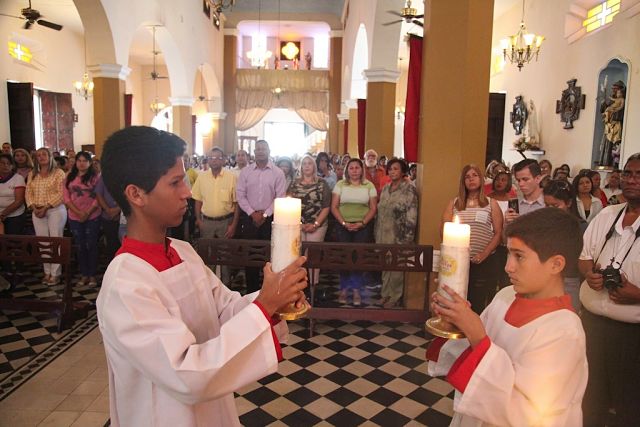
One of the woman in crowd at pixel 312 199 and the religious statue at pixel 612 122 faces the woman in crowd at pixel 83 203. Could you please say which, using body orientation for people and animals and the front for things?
the religious statue

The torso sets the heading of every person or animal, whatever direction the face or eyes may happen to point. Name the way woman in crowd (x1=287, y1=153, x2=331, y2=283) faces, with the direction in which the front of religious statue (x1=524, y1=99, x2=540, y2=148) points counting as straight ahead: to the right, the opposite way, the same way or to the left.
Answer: to the left

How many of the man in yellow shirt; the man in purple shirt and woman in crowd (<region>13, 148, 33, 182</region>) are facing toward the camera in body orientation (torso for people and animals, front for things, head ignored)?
3

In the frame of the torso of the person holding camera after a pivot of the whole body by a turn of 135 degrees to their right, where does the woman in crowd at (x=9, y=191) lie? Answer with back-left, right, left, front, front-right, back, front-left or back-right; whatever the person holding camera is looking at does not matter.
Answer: left

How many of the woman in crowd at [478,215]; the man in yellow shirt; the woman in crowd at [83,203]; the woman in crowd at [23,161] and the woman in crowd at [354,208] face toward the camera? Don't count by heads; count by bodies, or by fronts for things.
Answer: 5

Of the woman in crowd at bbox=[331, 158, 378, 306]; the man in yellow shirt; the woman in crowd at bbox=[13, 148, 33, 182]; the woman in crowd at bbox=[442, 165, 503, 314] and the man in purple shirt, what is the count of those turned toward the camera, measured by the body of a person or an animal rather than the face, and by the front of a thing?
5

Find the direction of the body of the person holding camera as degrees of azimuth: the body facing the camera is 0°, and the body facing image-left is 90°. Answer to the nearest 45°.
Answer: approximately 45°

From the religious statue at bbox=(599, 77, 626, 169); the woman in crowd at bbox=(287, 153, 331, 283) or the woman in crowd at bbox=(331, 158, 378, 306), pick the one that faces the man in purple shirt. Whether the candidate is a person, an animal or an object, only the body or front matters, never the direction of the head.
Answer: the religious statue

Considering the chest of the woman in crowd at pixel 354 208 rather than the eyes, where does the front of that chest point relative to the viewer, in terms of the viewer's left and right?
facing the viewer

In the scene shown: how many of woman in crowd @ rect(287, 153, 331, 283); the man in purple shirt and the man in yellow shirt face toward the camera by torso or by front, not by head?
3

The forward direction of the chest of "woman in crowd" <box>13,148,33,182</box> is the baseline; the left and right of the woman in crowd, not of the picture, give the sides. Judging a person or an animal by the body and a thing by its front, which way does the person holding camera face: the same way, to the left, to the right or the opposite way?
to the right

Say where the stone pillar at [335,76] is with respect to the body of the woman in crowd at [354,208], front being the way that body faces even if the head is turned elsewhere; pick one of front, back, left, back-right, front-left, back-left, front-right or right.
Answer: back

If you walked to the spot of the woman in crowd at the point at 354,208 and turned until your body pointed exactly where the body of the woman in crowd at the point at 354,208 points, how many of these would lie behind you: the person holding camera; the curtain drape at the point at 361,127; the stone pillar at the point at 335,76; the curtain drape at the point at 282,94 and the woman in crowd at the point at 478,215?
3

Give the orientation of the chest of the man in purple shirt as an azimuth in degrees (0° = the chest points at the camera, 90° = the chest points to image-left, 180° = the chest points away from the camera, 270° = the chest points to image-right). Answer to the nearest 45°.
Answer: approximately 0°

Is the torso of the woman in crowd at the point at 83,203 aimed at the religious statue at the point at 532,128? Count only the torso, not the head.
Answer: no

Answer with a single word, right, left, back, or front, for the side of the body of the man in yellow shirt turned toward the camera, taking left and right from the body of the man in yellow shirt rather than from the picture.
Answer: front

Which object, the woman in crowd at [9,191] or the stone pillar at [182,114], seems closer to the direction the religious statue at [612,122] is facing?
the woman in crowd

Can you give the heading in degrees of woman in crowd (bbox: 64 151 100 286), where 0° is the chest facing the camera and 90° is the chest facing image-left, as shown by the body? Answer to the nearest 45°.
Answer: approximately 0°

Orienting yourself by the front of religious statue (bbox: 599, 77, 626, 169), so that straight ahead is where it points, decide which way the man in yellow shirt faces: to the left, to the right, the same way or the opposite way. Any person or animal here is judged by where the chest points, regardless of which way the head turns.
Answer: to the left
